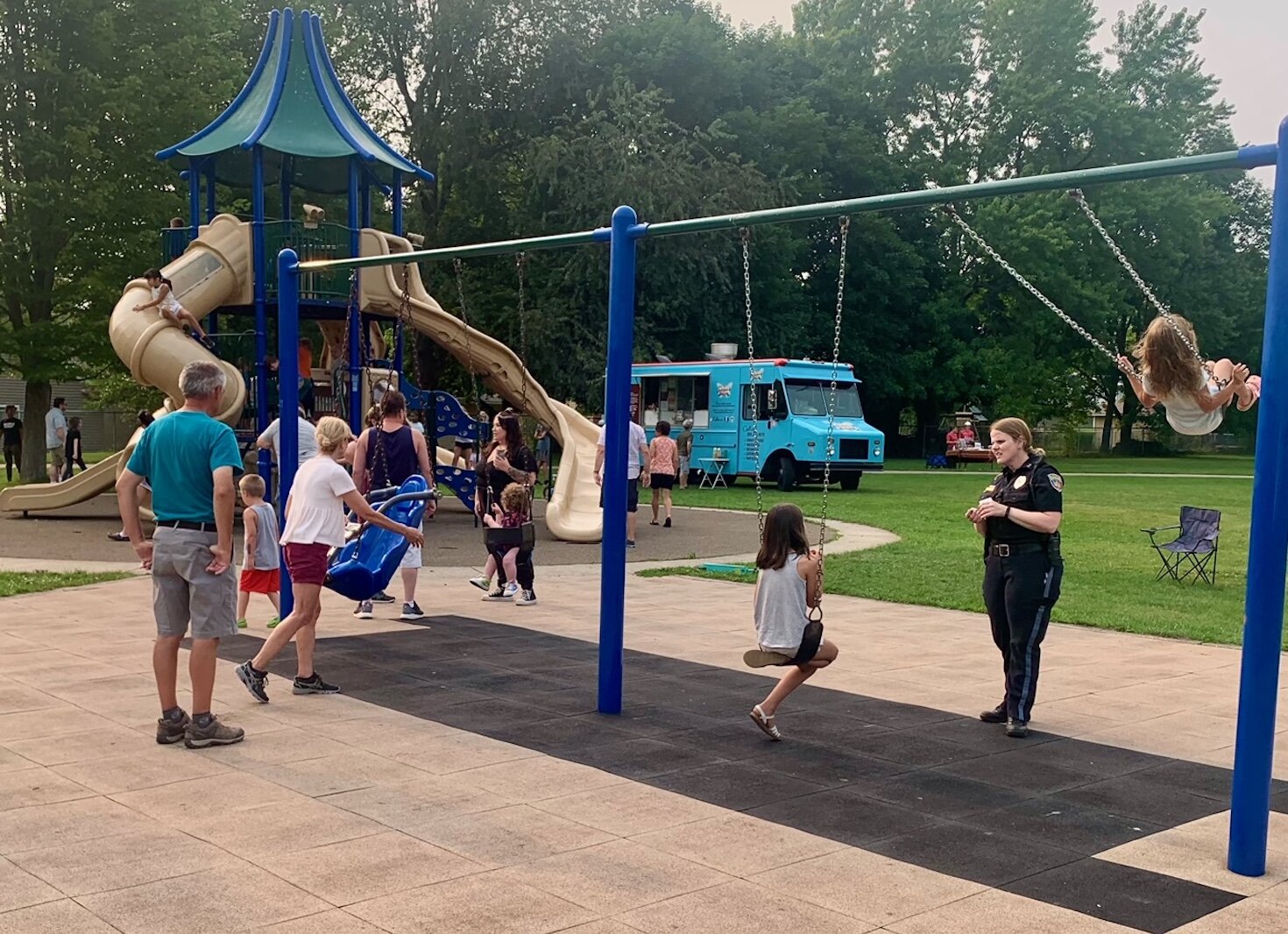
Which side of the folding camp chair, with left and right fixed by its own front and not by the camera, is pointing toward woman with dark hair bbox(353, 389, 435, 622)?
front

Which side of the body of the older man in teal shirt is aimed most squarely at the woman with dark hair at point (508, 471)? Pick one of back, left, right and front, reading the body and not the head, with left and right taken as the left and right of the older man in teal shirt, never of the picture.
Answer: front

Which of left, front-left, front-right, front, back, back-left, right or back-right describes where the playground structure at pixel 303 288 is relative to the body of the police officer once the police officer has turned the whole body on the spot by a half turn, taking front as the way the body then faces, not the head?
left

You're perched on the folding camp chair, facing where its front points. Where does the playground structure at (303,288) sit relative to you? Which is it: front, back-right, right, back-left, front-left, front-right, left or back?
front-right

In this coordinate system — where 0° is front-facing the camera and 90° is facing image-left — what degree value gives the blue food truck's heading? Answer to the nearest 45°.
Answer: approximately 315°

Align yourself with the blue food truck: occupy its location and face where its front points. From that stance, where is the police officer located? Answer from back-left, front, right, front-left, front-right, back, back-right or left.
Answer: front-right

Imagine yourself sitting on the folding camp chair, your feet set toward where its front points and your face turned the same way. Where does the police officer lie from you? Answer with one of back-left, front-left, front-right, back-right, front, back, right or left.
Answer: front-left

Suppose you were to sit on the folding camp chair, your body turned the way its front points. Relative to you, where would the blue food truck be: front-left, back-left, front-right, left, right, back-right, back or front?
right

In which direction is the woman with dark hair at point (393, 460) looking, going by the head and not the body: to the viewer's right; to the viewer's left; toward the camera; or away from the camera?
away from the camera

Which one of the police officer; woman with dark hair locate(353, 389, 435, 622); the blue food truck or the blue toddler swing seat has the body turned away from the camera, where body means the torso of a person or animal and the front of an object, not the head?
the woman with dark hair

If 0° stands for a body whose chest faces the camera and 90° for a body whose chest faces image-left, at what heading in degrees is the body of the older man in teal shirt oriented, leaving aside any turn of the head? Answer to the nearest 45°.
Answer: approximately 225°

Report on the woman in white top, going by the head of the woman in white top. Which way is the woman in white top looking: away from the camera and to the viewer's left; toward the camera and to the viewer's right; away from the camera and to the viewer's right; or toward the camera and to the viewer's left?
away from the camera and to the viewer's right

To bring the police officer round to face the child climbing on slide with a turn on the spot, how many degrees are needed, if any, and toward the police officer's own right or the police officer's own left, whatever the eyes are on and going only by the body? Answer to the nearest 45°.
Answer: approximately 90° to the police officer's own right

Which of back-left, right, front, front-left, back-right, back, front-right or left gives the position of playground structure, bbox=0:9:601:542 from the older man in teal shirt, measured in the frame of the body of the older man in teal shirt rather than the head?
front-left

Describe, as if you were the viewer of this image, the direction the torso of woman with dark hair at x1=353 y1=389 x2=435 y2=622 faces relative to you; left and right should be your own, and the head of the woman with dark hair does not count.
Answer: facing away from the viewer

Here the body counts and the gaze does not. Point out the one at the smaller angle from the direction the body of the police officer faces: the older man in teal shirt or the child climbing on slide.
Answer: the older man in teal shirt

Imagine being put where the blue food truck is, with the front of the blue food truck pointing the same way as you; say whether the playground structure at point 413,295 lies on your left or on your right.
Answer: on your right

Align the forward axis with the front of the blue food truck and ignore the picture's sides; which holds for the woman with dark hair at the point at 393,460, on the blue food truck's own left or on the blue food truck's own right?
on the blue food truck's own right

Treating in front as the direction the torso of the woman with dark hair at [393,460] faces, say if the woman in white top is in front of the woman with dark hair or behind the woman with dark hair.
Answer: behind
